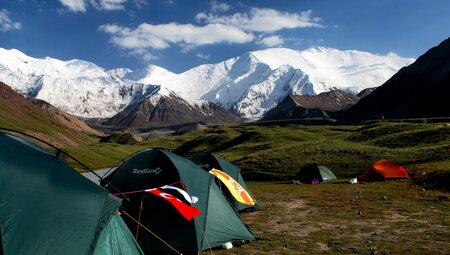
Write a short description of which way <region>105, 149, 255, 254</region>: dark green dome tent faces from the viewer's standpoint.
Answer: facing the viewer and to the left of the viewer

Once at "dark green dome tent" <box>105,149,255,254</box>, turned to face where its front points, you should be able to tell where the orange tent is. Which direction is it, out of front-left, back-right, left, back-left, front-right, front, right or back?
back

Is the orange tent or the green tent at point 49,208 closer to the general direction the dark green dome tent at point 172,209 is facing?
the green tent

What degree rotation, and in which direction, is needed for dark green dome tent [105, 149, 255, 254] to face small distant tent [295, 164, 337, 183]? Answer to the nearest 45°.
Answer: approximately 180°

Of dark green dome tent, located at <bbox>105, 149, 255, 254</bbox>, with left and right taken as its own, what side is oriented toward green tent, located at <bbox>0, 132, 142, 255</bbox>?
front

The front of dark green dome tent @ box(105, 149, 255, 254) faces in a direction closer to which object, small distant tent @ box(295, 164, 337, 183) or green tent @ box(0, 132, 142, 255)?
the green tent
